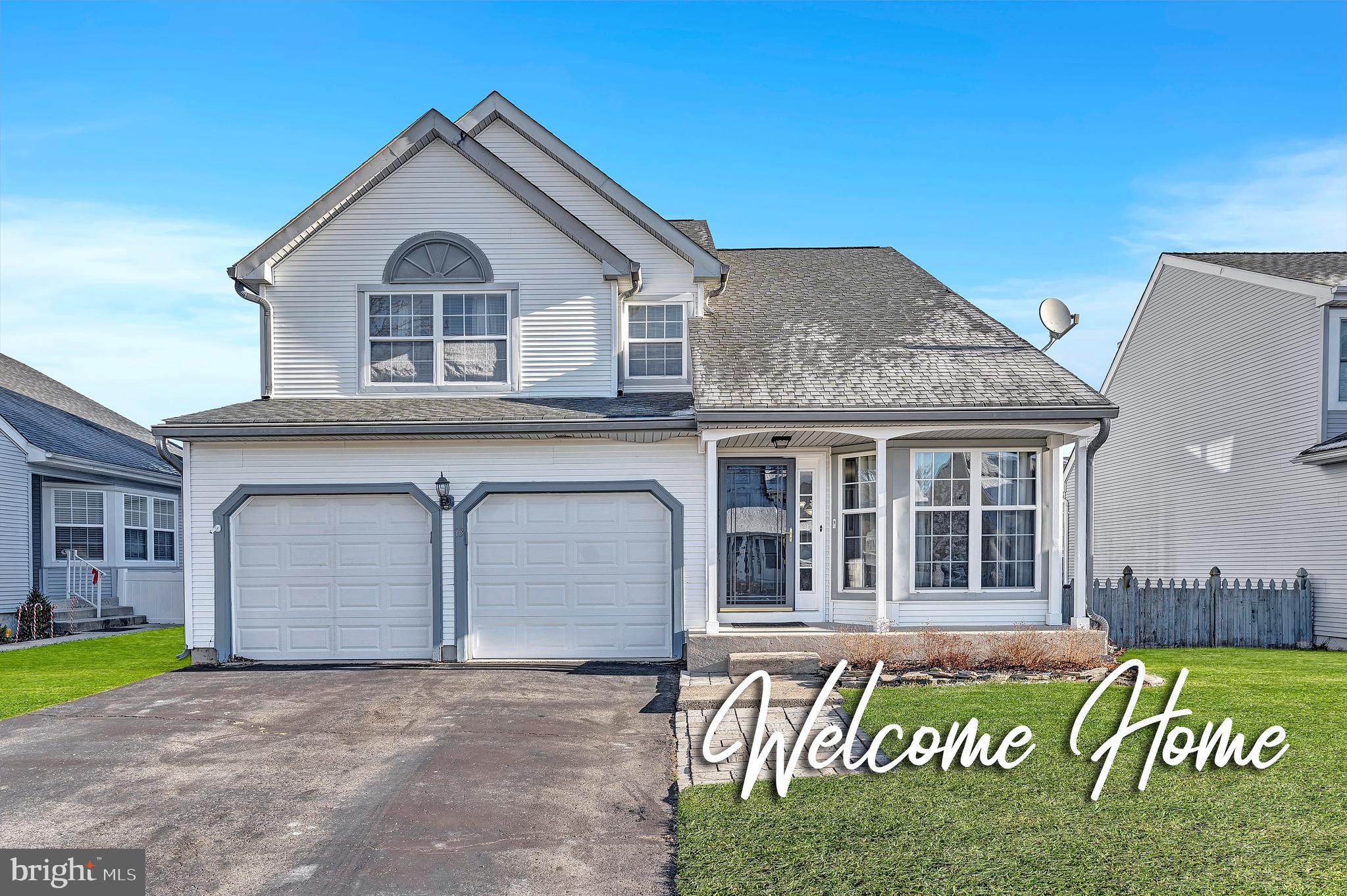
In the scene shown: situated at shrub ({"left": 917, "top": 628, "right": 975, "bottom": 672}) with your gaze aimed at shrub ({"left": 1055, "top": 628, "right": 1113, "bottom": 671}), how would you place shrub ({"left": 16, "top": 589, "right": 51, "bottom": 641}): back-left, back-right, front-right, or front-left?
back-left

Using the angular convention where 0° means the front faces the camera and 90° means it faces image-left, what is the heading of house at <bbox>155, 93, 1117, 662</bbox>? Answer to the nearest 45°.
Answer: approximately 0°
